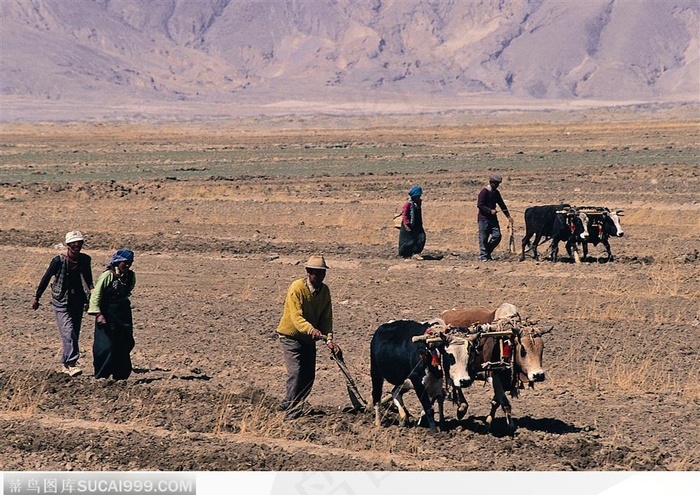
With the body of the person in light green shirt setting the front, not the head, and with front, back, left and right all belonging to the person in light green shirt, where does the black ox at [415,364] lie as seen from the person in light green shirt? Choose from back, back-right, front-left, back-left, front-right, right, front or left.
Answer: front

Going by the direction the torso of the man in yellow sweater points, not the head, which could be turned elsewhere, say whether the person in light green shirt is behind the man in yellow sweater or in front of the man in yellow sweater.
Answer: behind

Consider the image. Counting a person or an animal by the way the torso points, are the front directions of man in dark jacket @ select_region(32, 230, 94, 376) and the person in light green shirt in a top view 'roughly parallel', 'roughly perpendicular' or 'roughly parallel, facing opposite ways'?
roughly parallel

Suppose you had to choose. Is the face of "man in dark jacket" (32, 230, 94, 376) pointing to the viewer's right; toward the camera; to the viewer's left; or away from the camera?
toward the camera

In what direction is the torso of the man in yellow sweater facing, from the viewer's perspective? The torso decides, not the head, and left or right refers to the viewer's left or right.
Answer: facing the viewer and to the right of the viewer

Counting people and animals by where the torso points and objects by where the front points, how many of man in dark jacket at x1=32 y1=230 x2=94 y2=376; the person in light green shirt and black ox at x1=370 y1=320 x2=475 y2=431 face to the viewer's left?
0

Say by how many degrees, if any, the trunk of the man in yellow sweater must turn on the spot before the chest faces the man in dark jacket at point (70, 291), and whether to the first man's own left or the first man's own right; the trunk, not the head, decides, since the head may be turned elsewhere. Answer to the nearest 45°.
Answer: approximately 180°

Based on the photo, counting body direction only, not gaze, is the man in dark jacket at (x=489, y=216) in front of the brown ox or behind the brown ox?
behind

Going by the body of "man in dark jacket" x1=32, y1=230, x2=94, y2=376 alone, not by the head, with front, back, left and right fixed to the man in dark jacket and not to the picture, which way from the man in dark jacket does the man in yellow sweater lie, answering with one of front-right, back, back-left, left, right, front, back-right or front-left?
front

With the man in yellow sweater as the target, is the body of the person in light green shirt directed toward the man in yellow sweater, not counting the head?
yes

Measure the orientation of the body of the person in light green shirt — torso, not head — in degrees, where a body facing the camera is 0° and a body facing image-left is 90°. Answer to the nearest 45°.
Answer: approximately 315°

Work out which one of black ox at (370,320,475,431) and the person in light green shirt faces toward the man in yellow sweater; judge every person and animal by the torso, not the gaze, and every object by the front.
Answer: the person in light green shirt
